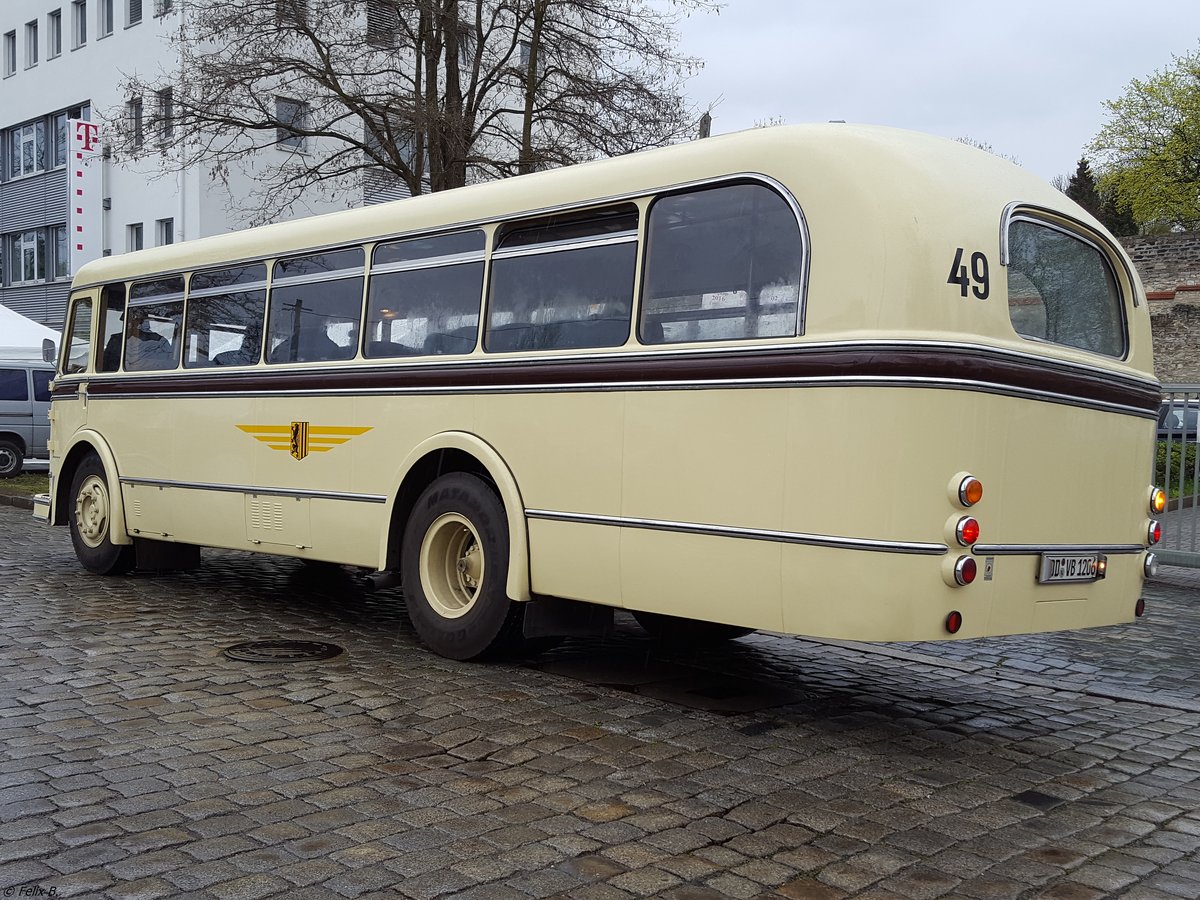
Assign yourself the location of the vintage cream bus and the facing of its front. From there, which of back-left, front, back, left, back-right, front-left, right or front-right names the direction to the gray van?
front

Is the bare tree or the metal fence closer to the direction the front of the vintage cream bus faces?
the bare tree

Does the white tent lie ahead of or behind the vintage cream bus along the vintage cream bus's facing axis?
ahead

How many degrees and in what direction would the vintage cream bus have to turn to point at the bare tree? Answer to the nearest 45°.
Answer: approximately 45° to its right

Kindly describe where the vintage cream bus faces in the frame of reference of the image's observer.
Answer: facing away from the viewer and to the left of the viewer

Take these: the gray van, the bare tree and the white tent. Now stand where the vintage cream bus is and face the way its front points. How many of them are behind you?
0
